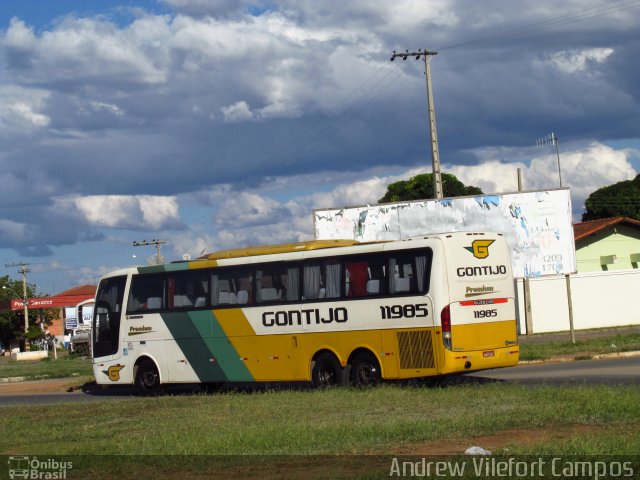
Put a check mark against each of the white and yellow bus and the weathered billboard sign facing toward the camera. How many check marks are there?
1

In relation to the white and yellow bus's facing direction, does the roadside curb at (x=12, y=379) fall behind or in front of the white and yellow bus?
in front

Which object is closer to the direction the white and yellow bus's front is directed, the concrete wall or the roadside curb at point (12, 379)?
the roadside curb

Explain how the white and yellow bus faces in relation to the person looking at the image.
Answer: facing away from the viewer and to the left of the viewer

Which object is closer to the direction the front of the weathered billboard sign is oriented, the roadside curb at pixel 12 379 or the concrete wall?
the roadside curb

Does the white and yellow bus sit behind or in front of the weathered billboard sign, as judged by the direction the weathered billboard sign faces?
in front

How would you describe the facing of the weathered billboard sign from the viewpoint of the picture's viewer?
facing the viewer

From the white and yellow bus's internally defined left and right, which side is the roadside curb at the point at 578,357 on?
on its right

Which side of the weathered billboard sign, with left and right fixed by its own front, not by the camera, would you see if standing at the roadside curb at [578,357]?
front

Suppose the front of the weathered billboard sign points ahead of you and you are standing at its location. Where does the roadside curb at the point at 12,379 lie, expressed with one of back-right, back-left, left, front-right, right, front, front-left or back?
right

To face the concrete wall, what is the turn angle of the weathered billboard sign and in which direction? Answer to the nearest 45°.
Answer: approximately 135° to its left
